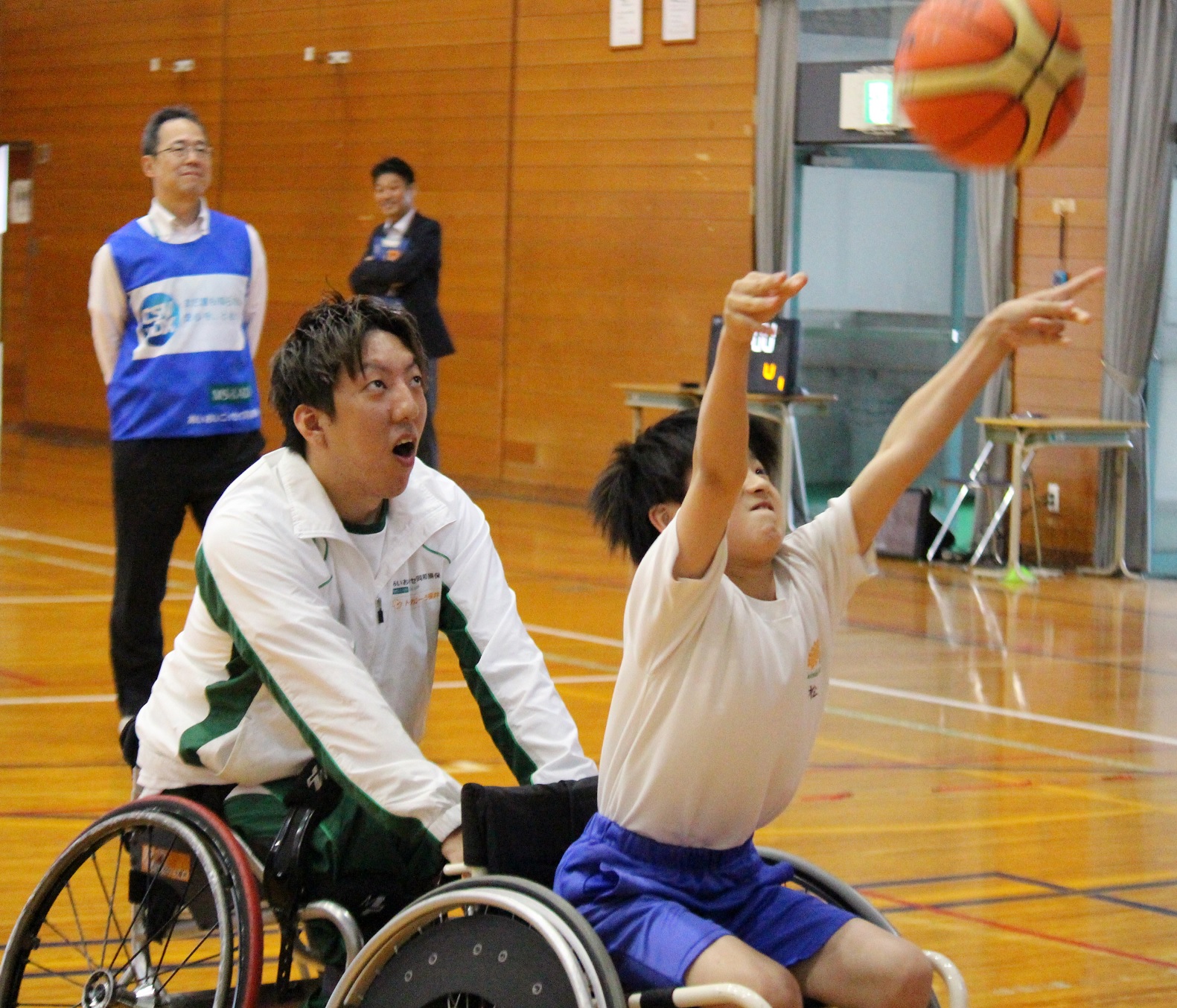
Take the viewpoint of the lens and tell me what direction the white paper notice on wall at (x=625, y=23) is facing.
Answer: facing the viewer

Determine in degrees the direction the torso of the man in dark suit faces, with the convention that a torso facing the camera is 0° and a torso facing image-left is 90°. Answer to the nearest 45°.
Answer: approximately 45°

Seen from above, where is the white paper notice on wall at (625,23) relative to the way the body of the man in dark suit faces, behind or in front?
behind

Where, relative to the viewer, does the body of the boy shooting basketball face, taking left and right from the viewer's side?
facing the viewer and to the right of the viewer

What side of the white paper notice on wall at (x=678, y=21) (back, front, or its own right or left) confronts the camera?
front

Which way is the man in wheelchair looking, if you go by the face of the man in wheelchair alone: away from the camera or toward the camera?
toward the camera

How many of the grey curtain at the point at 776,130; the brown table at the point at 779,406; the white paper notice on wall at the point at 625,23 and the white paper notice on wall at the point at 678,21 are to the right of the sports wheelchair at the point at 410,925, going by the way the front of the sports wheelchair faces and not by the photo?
0

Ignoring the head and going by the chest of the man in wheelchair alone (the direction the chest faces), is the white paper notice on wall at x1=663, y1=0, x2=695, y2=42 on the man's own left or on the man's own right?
on the man's own left

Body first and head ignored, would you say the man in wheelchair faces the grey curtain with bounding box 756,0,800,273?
no

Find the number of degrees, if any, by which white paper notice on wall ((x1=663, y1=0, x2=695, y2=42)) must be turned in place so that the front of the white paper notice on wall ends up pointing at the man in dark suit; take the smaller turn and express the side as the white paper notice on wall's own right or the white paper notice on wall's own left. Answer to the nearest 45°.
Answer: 0° — it already faces them

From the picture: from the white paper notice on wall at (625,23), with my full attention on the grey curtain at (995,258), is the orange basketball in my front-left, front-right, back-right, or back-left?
front-right

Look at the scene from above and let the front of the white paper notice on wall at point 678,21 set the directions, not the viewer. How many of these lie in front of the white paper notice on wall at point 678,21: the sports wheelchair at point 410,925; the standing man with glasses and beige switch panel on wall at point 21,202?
2

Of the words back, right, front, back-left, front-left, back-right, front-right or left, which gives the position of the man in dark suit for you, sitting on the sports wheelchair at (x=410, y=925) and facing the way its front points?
back-left

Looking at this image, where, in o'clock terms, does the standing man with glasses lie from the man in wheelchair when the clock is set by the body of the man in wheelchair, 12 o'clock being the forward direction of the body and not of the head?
The standing man with glasses is roughly at 7 o'clock from the man in wheelchair.

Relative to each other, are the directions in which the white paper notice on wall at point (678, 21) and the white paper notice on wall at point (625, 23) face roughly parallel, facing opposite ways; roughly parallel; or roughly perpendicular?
roughly parallel

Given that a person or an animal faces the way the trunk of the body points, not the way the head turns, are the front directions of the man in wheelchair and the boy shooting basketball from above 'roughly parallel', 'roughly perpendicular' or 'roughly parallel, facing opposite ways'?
roughly parallel

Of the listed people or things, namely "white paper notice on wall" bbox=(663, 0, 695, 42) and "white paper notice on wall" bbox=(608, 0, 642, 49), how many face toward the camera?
2

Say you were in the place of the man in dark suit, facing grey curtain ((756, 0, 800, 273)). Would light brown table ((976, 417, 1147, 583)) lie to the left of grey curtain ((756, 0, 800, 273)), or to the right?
right
